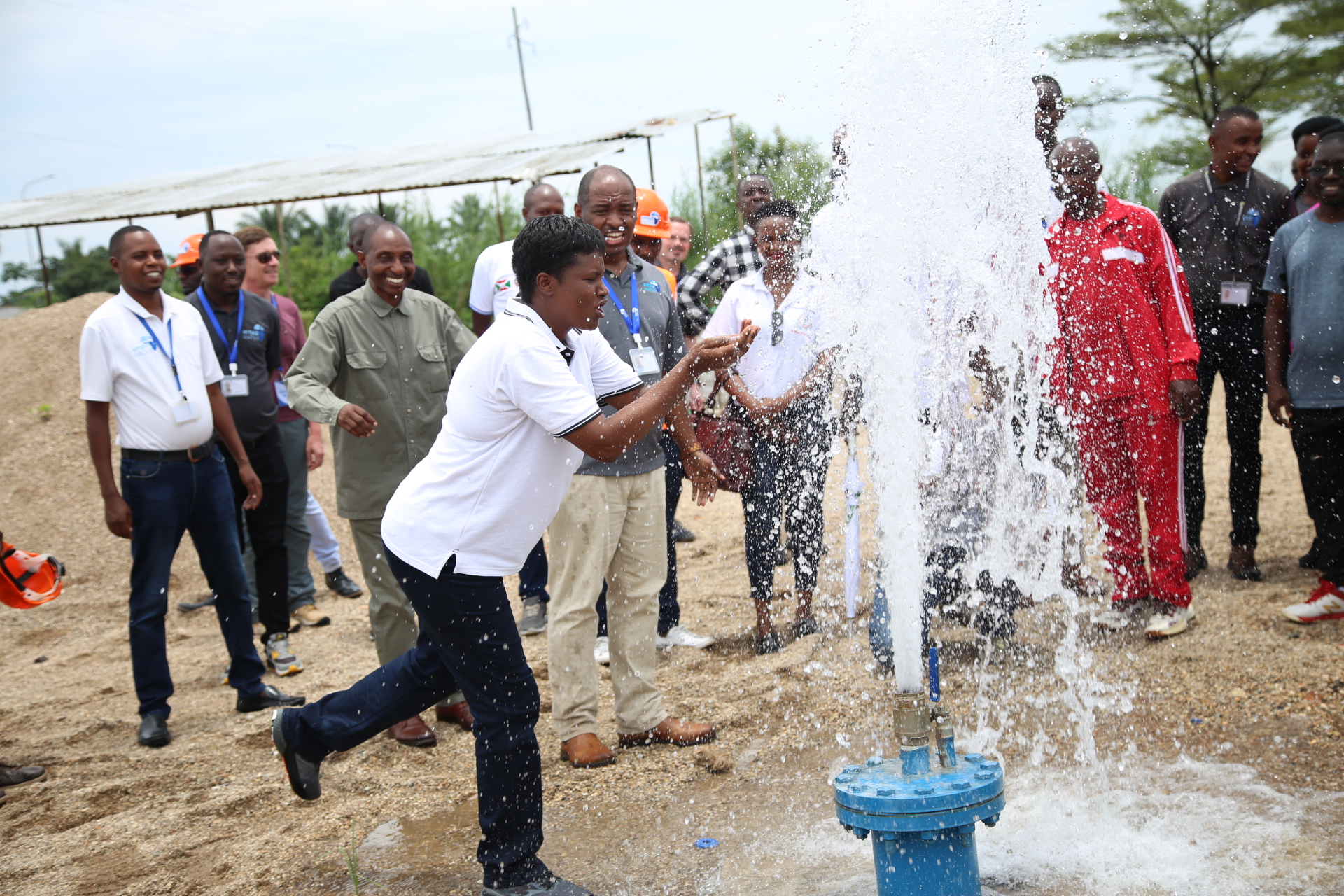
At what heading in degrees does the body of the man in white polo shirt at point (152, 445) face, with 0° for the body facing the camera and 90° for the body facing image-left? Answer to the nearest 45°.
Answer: approximately 315°

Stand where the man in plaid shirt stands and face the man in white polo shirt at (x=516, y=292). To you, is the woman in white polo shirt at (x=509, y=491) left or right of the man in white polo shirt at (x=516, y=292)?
left

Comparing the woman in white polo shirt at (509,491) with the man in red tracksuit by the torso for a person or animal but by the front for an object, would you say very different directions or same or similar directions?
very different directions

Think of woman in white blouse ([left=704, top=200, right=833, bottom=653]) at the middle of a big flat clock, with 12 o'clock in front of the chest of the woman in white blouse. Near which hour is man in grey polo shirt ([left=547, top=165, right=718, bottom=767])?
The man in grey polo shirt is roughly at 1 o'clock from the woman in white blouse.

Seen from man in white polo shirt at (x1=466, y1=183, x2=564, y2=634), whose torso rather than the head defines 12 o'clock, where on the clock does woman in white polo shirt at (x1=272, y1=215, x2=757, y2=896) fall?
woman in white polo shirt at (x1=272, y1=215, x2=757, y2=896) is roughly at 12 o'clock from man in white polo shirt at (x1=466, y1=183, x2=564, y2=634).

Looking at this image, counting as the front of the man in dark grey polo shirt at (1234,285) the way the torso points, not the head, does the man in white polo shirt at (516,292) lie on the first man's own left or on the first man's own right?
on the first man's own right

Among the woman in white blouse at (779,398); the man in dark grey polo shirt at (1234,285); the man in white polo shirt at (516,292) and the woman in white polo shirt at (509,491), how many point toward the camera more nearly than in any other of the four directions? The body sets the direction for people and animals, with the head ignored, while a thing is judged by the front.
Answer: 3

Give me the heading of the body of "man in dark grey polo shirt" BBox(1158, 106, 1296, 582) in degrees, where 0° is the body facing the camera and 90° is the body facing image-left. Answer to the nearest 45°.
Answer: approximately 0°

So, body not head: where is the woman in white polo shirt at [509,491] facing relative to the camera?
to the viewer's right

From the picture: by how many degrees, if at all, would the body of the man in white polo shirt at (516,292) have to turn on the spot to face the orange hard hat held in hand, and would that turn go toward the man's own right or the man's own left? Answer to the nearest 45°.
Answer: approximately 45° to the man's own right
